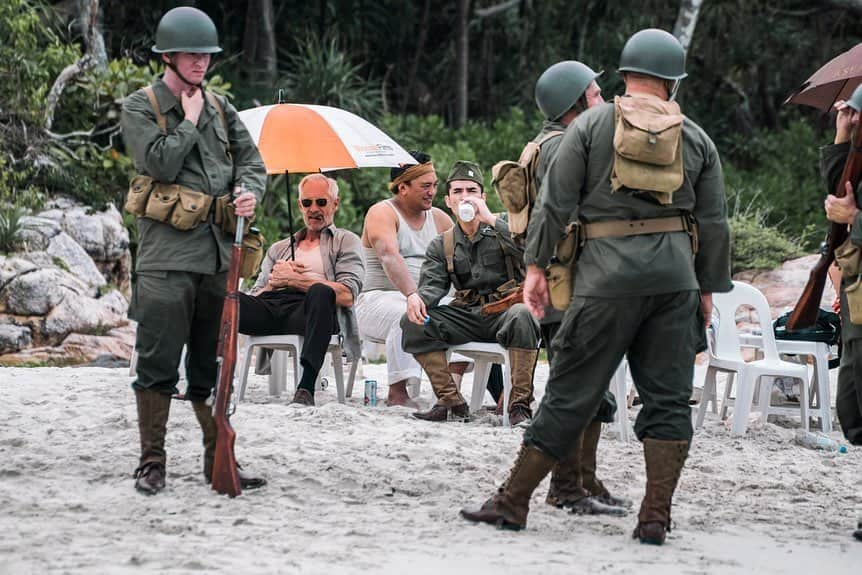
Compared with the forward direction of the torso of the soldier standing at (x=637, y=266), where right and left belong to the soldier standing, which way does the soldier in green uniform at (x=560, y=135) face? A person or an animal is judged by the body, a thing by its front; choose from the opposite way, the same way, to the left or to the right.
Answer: to the right

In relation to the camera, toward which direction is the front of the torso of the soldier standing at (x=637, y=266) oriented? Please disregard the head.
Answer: away from the camera

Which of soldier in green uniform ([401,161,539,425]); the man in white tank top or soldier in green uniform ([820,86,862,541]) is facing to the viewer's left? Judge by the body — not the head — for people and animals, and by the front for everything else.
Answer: soldier in green uniform ([820,86,862,541])

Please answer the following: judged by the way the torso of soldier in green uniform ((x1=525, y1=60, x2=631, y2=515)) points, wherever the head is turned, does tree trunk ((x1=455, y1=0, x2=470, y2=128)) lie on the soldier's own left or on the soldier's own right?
on the soldier's own left

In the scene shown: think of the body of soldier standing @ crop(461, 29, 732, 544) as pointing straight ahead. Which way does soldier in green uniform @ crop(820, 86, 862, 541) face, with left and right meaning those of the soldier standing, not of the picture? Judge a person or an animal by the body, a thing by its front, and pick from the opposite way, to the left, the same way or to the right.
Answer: to the left

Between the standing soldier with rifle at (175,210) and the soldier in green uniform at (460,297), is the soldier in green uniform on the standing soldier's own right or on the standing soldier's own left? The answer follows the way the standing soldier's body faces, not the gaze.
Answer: on the standing soldier's own left

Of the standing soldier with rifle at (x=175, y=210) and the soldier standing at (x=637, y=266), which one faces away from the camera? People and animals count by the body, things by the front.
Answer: the soldier standing

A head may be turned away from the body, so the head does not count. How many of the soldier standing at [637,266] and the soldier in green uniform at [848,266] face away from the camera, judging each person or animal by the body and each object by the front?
1

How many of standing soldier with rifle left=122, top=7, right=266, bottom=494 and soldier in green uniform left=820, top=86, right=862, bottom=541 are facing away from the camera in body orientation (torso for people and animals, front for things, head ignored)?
0
